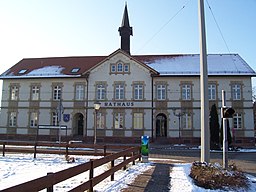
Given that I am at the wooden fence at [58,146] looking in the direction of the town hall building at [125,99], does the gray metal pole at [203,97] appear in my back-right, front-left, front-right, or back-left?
back-right

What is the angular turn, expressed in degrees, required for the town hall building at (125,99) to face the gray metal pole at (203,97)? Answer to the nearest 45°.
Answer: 0° — it already faces it

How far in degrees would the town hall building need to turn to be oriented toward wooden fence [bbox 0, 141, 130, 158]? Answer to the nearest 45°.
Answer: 0° — it already faces it

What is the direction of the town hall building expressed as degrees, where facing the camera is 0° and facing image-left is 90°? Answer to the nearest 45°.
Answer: approximately 0°
